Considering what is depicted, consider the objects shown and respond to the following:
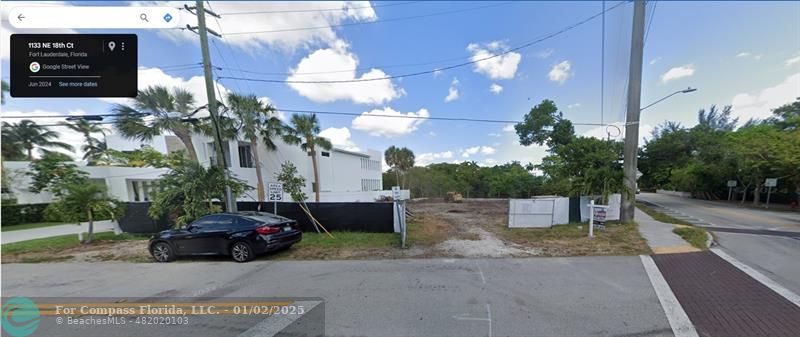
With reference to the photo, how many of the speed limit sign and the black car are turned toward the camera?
1

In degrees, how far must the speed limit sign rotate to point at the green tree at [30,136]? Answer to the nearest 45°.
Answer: approximately 135° to its right

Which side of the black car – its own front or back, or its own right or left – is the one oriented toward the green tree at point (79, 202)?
front

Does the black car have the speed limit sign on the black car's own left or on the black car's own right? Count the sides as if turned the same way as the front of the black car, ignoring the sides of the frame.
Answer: on the black car's own right

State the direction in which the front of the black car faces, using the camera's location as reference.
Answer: facing away from the viewer and to the left of the viewer

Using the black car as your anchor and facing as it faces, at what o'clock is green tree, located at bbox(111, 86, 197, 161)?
The green tree is roughly at 1 o'clock from the black car.

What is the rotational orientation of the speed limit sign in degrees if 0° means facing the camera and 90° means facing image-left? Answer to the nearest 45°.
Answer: approximately 0°
